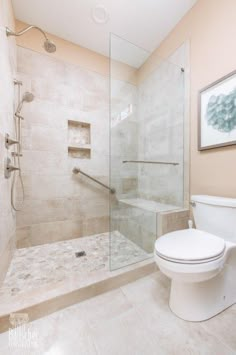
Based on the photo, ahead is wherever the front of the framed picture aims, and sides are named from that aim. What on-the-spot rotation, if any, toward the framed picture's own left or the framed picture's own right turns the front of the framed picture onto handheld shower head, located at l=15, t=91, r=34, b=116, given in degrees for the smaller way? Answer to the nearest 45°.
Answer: approximately 45° to the framed picture's own right

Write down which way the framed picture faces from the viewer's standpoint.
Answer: facing the viewer and to the left of the viewer

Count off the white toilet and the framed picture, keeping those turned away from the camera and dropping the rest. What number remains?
0

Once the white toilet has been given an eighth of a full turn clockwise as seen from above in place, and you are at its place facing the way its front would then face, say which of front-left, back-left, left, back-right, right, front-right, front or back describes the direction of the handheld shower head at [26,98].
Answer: front

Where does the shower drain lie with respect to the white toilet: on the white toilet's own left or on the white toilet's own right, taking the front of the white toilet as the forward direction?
on the white toilet's own right
